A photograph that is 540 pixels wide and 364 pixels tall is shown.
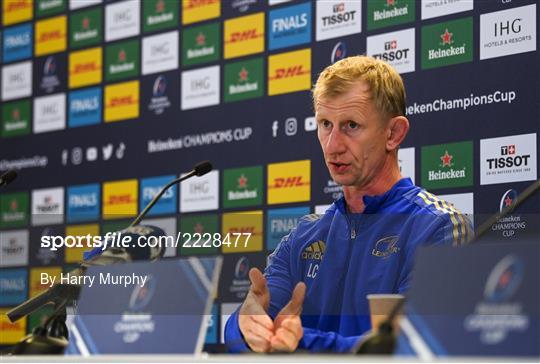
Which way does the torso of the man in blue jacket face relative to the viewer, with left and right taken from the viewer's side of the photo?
facing the viewer and to the left of the viewer

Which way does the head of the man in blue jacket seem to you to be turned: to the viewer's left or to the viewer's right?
to the viewer's left
